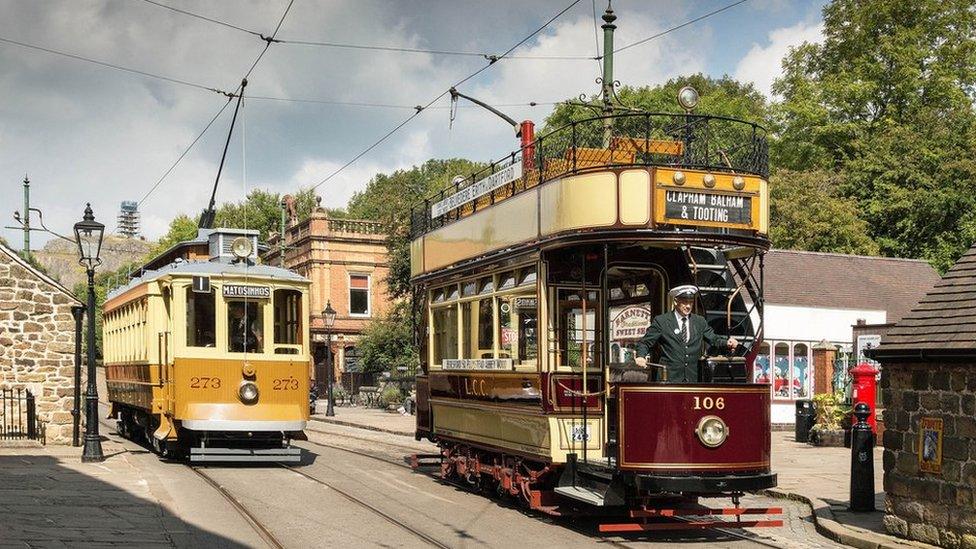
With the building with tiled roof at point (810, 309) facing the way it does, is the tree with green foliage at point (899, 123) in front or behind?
behind

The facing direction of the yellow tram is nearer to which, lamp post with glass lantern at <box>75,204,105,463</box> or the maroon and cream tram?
the maroon and cream tram

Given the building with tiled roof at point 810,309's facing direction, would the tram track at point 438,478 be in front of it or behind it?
in front

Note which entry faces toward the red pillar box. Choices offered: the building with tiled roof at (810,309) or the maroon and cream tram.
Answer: the building with tiled roof

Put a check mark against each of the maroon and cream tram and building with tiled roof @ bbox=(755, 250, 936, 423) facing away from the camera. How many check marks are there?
0

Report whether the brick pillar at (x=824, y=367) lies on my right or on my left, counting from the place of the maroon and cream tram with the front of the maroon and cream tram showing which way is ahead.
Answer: on my left

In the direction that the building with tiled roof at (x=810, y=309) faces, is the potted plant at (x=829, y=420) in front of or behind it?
in front

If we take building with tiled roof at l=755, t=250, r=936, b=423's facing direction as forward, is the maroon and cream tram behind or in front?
in front

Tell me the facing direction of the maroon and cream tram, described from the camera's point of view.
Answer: facing the viewer and to the right of the viewer

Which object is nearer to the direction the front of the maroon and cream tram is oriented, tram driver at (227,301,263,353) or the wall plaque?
the wall plaque
